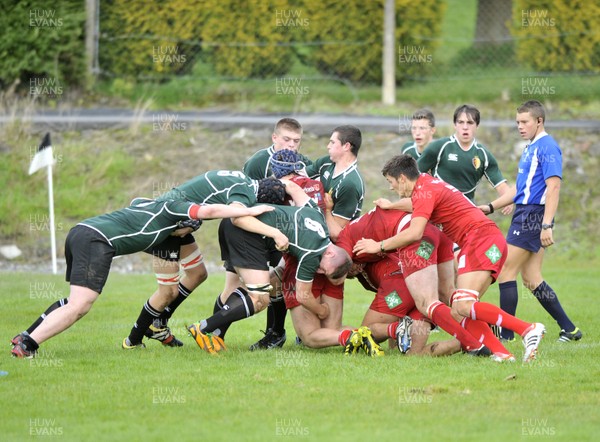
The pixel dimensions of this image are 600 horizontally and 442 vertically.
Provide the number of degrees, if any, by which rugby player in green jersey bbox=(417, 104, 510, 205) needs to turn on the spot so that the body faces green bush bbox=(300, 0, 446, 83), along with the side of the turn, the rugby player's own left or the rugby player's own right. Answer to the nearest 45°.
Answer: approximately 180°

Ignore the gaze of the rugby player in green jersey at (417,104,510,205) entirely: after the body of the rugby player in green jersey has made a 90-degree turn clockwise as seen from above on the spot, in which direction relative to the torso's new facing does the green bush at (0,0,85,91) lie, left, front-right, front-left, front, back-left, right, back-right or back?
front-right

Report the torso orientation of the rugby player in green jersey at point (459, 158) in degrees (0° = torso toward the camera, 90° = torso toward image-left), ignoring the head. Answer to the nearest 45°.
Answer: approximately 0°

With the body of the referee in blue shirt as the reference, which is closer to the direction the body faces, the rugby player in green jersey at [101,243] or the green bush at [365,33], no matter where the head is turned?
the rugby player in green jersey

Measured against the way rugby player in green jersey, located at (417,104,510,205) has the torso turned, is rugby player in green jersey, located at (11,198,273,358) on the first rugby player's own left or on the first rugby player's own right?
on the first rugby player's own right

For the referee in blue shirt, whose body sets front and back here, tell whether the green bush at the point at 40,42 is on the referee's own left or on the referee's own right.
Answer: on the referee's own right

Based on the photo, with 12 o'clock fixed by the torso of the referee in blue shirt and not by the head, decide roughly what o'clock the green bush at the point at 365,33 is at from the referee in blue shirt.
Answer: The green bush is roughly at 4 o'clock from the referee in blue shirt.
